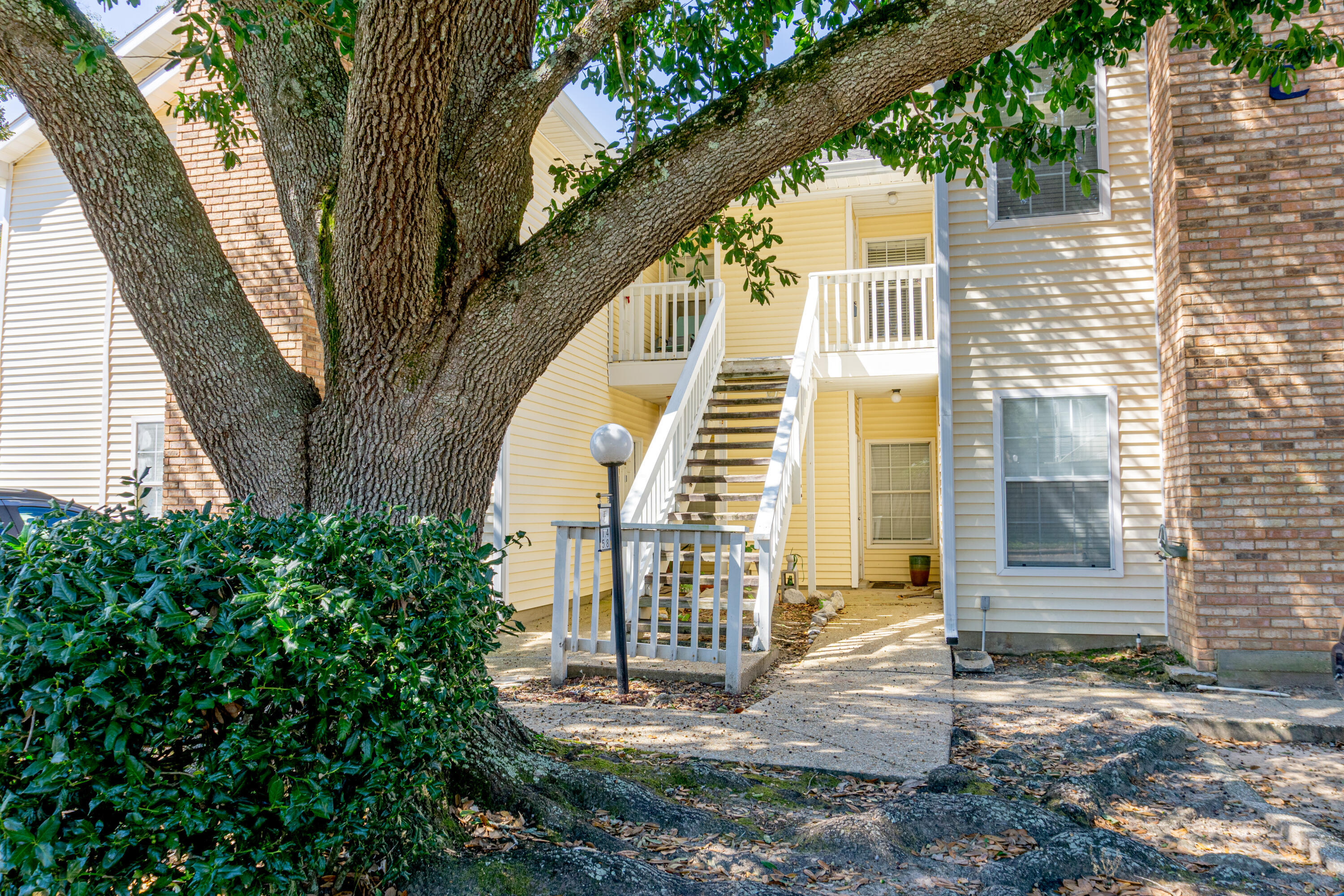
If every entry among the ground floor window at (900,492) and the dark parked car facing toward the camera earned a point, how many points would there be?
1

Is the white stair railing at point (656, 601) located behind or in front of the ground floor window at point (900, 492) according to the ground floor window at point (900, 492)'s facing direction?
in front

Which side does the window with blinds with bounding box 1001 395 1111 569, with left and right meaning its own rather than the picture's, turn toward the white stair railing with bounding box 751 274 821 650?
right

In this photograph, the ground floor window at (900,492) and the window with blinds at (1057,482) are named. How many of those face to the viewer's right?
0

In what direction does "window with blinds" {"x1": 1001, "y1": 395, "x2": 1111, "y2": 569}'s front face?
toward the camera

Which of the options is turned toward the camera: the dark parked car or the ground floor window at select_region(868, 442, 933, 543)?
the ground floor window

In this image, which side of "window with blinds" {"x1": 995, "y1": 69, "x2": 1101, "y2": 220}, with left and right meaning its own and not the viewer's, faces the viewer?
front

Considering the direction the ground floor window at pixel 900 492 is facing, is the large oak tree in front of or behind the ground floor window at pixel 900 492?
in front

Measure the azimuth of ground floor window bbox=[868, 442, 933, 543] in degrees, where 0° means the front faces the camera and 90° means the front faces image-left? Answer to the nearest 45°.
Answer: approximately 0°

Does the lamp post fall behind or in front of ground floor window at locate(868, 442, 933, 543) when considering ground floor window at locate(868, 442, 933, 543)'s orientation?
in front

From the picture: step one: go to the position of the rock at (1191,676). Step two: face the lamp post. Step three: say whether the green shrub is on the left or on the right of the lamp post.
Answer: left

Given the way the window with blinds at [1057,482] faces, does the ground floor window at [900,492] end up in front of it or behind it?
behind

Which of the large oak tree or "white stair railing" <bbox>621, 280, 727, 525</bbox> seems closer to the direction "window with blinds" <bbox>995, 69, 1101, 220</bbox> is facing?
the large oak tree

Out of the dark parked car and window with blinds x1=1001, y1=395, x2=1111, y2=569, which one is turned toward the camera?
the window with blinds
